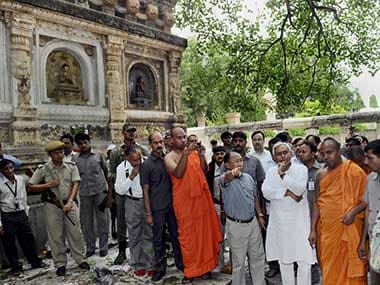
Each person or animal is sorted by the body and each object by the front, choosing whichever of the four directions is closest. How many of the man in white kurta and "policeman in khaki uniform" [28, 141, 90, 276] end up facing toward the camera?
2

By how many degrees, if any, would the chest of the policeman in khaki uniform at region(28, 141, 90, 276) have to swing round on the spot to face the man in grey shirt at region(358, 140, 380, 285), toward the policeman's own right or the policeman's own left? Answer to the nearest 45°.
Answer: approximately 45° to the policeman's own left

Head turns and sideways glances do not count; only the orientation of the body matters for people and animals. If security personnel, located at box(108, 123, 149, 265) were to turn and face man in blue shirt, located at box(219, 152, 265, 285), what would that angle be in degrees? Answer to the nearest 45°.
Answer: approximately 45° to its left

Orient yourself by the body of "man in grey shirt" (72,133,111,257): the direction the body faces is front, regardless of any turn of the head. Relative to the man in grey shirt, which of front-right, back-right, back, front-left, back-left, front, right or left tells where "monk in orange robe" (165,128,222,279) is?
front-left

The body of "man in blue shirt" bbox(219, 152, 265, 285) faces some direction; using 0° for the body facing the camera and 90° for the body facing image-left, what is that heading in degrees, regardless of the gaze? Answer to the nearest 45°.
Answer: approximately 0°

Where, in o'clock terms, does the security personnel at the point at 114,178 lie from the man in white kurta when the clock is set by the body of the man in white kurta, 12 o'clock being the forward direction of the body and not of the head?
The security personnel is roughly at 4 o'clock from the man in white kurta.

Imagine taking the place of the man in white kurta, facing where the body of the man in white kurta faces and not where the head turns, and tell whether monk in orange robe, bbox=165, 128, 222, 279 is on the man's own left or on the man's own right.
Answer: on the man's own right

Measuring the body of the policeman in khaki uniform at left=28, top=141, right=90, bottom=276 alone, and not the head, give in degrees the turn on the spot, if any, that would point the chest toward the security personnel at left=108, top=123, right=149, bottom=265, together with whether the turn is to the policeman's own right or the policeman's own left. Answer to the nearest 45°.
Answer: approximately 90° to the policeman's own left

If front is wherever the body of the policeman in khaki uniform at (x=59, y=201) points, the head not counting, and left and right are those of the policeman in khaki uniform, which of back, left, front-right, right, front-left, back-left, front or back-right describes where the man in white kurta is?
front-left

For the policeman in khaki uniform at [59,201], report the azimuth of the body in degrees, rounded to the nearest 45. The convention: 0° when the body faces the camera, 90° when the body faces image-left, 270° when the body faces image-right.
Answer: approximately 0°
